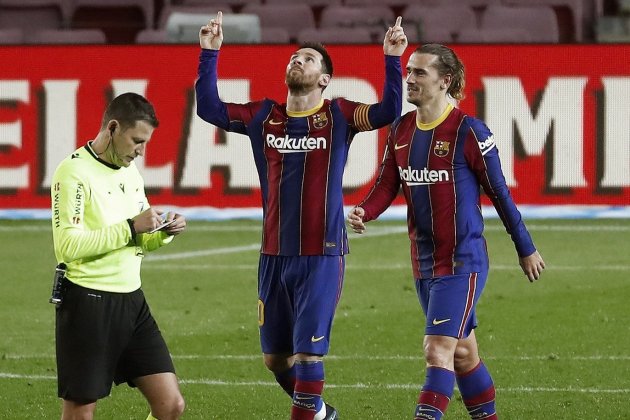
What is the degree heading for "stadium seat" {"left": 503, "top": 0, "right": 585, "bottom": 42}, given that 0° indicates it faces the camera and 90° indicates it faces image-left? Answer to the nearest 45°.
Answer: approximately 0°

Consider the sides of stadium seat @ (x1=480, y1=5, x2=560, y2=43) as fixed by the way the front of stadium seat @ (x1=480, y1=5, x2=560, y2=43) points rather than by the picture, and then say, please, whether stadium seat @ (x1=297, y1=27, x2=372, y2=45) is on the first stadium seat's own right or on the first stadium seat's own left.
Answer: on the first stadium seat's own right

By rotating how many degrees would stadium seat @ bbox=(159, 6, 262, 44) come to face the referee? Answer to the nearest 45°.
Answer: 0° — it already faces them

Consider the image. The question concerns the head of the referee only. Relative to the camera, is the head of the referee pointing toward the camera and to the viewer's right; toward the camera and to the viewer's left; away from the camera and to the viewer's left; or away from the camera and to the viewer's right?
toward the camera and to the viewer's right

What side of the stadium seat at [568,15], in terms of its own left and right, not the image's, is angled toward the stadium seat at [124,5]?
right

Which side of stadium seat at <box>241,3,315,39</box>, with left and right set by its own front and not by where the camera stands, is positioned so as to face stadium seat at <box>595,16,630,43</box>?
left

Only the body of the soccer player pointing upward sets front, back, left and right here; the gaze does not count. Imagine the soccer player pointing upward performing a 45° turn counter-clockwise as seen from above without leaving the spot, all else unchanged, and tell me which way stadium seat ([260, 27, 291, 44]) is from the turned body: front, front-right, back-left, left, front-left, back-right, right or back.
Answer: back-left
